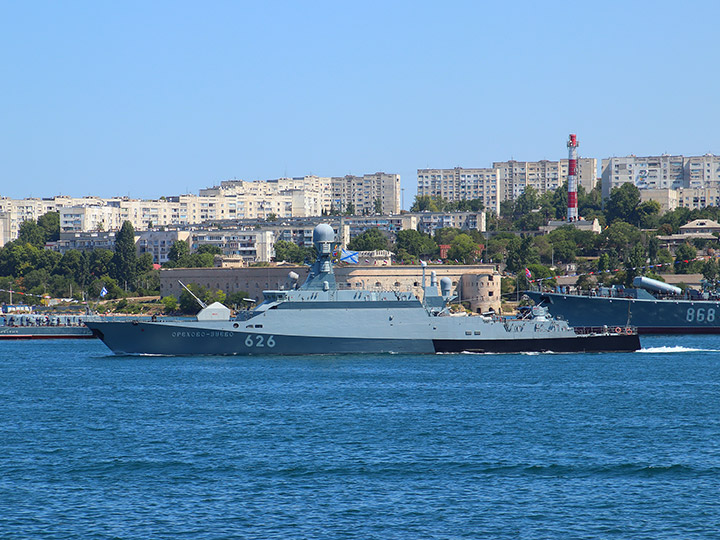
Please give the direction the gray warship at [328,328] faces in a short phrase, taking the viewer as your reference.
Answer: facing to the left of the viewer
